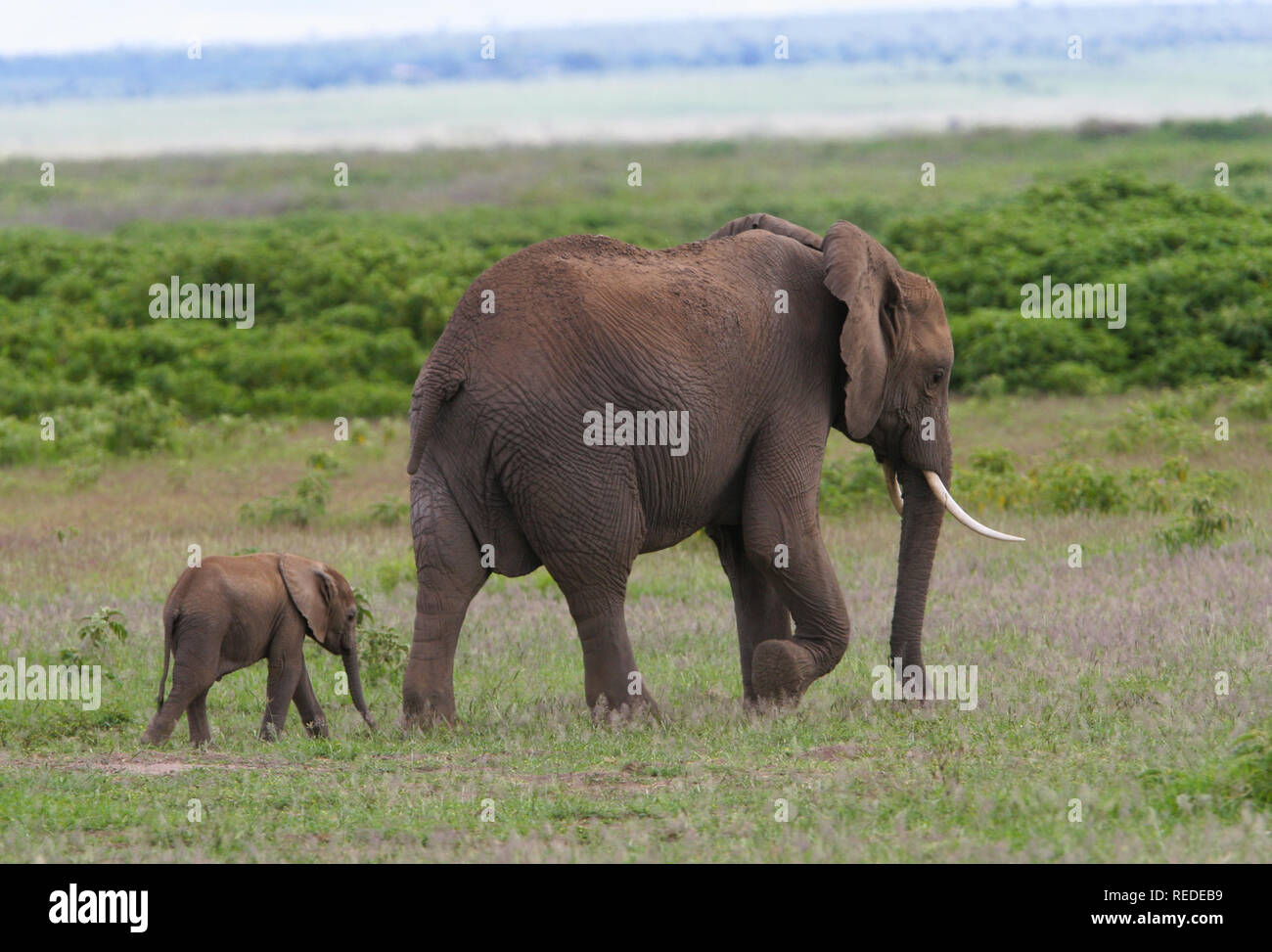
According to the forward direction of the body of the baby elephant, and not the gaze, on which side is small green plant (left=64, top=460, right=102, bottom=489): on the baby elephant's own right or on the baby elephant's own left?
on the baby elephant's own left

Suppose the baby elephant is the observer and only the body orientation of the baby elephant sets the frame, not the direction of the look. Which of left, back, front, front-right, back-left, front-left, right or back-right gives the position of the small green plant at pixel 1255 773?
front-right

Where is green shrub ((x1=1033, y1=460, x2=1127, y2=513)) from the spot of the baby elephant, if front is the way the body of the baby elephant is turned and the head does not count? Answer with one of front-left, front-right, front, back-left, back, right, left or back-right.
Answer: front-left

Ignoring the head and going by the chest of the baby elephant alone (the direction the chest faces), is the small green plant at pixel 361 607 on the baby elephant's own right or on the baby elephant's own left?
on the baby elephant's own left

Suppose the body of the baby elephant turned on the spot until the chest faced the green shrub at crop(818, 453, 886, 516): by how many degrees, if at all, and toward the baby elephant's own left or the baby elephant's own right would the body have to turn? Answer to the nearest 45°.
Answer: approximately 45° to the baby elephant's own left

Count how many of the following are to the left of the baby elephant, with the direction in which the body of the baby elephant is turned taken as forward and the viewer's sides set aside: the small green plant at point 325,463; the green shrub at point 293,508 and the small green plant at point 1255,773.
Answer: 2

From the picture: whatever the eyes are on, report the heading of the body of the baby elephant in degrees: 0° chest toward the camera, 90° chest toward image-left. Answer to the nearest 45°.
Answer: approximately 270°

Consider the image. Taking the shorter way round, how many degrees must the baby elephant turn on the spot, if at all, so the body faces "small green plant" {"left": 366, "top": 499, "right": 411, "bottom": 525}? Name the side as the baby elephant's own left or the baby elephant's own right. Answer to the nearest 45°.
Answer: approximately 90° to the baby elephant's own left

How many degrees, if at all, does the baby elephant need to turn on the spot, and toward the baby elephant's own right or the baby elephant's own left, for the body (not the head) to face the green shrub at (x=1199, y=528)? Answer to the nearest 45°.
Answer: approximately 45° to the baby elephant's own left

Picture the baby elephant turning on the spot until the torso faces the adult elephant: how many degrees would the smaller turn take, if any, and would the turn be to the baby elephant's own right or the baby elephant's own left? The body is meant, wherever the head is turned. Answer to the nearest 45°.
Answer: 0° — it already faces it

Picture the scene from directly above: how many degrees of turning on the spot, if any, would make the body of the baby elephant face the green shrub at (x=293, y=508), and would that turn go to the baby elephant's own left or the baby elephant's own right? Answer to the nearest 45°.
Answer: approximately 90° to the baby elephant's own left

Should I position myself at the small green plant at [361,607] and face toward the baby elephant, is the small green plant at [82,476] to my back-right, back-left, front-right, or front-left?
back-right
